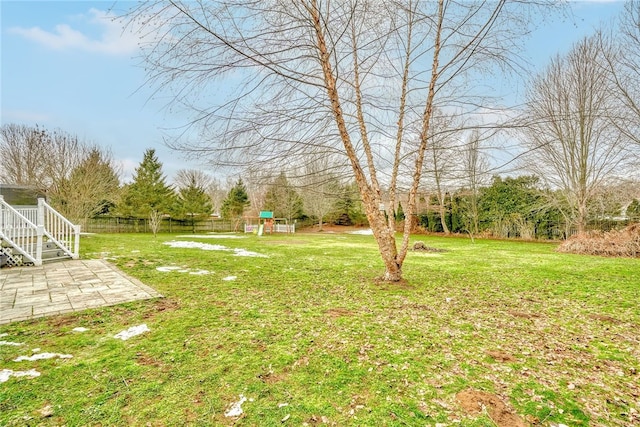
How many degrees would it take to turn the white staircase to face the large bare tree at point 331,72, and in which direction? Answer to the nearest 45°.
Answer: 0° — it already faces it

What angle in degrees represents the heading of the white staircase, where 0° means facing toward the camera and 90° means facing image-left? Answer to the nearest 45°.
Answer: approximately 315°

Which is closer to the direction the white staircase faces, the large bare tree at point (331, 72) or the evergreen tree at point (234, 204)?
the large bare tree

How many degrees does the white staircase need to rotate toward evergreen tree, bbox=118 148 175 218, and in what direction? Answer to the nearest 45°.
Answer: approximately 135° to its left

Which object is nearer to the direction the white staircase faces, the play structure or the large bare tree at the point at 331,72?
the large bare tree

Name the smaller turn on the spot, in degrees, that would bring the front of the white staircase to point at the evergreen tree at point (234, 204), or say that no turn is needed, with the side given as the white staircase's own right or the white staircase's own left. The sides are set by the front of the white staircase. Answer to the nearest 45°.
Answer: approximately 90° to the white staircase's own left

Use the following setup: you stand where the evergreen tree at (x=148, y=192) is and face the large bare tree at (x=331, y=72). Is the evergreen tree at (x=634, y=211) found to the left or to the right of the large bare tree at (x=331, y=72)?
left

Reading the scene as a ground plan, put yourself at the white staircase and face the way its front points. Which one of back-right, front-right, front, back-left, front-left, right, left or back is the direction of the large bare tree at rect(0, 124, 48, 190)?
back-left
